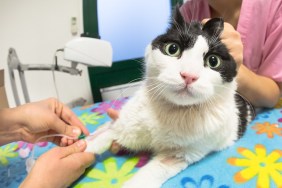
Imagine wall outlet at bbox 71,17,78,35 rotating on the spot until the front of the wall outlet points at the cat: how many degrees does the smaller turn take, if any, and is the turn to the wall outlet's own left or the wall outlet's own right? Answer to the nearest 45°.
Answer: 0° — it already faces it

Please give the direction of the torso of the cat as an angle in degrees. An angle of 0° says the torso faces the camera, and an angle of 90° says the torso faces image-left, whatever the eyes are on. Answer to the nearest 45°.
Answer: approximately 45°

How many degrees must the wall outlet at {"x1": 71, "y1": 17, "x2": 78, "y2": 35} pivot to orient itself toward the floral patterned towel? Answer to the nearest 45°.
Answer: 0° — it already faces it

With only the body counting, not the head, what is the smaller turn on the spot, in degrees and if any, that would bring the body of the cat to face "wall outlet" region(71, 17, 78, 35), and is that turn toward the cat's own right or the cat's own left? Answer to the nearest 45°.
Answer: approximately 90° to the cat's own right

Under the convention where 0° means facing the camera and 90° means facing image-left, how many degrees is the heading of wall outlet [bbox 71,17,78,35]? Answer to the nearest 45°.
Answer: approximately 0°
